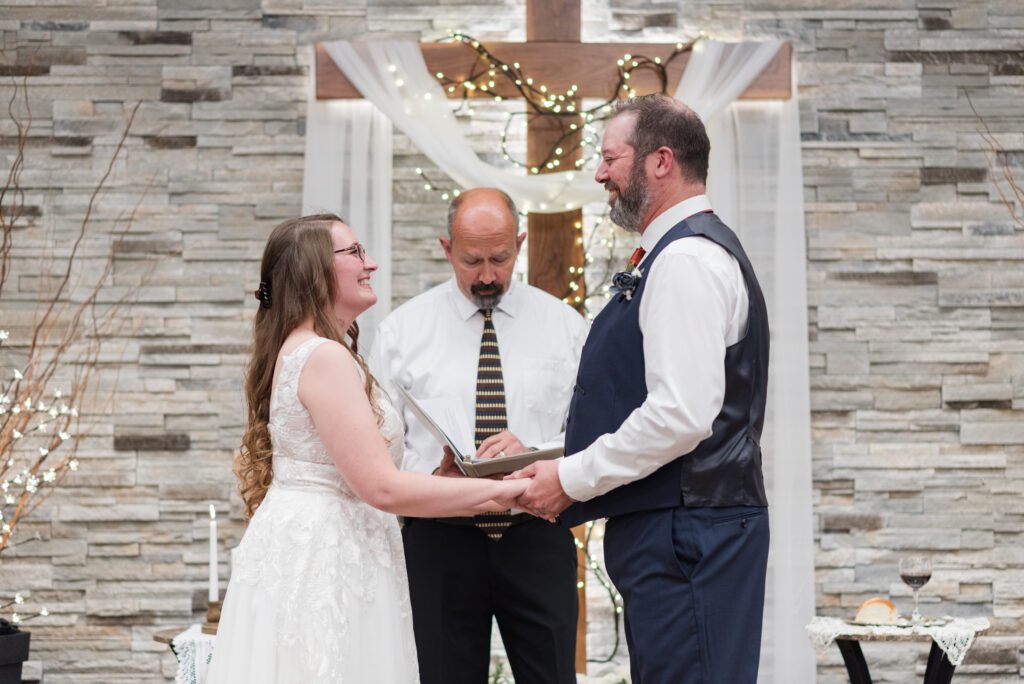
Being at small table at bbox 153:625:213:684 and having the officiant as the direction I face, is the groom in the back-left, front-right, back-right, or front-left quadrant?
front-right

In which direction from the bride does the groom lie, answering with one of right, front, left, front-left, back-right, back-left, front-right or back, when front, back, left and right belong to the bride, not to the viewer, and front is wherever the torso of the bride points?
front

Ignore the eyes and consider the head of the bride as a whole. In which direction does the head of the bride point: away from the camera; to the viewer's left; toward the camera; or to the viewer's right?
to the viewer's right

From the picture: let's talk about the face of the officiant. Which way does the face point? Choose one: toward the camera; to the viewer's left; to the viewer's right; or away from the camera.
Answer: toward the camera

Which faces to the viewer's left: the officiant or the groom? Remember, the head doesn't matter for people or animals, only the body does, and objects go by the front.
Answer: the groom

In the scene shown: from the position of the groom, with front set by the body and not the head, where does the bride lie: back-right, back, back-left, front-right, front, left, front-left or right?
front

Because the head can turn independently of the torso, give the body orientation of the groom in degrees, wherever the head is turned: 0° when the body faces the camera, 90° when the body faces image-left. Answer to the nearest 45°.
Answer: approximately 90°

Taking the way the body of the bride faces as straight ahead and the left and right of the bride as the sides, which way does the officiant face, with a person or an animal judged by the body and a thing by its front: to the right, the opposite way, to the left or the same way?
to the right

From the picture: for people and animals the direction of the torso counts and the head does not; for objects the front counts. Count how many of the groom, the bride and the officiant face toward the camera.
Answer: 1

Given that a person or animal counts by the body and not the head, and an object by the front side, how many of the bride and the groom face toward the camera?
0

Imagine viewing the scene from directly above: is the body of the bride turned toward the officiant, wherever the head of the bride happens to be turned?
no

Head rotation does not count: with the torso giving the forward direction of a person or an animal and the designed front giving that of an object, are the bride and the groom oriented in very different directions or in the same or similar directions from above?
very different directions

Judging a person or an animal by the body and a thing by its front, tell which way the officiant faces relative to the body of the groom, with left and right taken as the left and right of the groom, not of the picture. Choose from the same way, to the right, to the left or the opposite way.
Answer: to the left

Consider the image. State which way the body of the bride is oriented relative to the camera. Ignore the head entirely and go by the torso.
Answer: to the viewer's right

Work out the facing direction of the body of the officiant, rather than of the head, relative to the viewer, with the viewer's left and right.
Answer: facing the viewer
